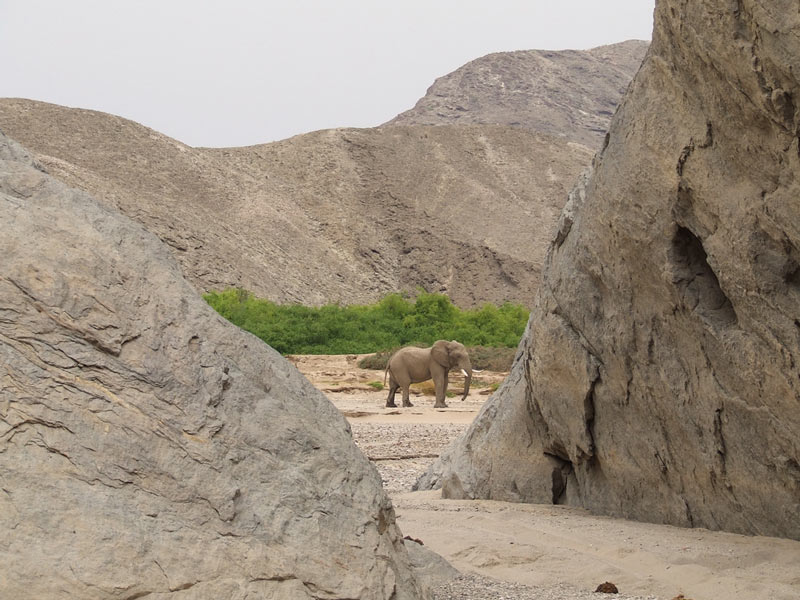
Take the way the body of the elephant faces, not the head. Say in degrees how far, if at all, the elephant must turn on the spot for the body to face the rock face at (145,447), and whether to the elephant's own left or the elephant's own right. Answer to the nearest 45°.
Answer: approximately 90° to the elephant's own right

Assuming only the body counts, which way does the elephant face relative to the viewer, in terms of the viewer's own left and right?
facing to the right of the viewer

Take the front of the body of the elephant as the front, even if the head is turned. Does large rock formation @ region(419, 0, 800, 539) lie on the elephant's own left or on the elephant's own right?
on the elephant's own right

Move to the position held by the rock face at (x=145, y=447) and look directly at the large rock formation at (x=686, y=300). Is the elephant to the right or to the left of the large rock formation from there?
left
